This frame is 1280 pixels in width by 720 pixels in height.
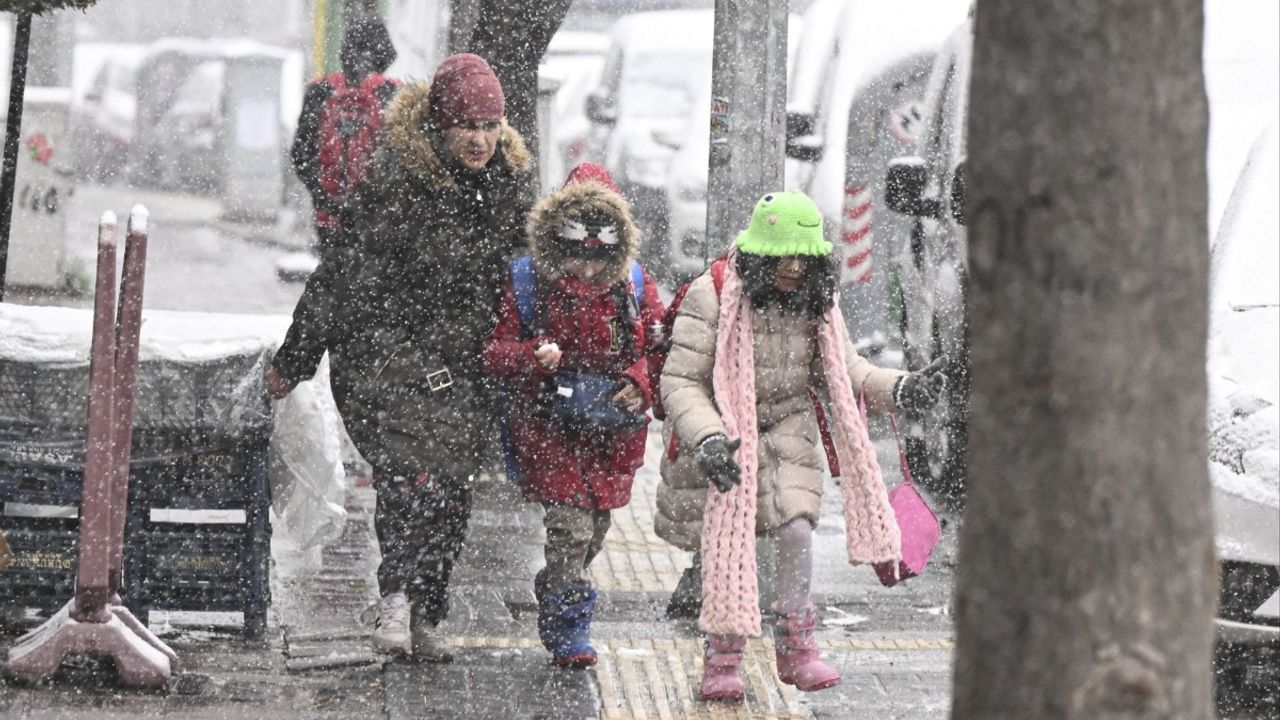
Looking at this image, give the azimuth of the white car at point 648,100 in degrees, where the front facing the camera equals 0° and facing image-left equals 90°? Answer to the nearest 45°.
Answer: approximately 0°

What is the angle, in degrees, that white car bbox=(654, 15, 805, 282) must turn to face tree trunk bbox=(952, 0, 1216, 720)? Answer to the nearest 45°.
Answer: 0° — it already faces it

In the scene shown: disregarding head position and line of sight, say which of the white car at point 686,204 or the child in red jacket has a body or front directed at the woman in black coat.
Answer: the white car

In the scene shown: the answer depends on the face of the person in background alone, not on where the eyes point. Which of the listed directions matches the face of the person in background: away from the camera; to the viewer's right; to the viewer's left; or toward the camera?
away from the camera

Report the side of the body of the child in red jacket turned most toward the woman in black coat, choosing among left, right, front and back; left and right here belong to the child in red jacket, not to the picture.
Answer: right
